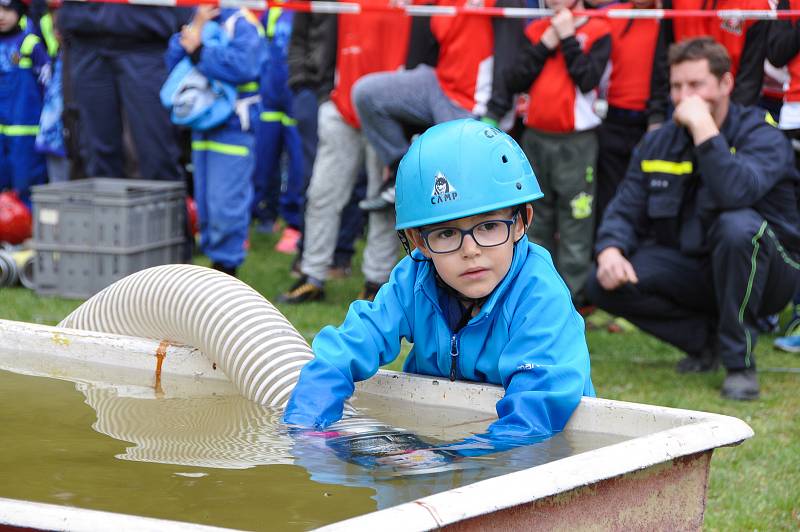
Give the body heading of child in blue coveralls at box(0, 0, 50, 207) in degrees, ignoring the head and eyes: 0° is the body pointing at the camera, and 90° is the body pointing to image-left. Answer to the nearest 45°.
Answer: approximately 0°

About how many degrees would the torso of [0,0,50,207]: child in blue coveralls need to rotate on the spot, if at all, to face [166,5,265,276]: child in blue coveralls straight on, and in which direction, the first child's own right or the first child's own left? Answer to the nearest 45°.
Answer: approximately 45° to the first child's own left

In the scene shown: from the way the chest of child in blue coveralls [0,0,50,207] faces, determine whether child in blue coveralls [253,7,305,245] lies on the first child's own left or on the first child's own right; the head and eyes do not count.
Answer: on the first child's own left

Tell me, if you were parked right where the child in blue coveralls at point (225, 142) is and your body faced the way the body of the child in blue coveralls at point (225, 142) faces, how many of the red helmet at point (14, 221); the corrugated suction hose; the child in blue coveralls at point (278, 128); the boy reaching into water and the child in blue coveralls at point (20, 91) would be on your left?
2

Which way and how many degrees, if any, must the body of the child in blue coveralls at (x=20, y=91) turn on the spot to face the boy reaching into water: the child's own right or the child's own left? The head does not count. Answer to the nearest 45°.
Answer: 0° — they already face them

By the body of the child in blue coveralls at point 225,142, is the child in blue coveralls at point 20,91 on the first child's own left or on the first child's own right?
on the first child's own right

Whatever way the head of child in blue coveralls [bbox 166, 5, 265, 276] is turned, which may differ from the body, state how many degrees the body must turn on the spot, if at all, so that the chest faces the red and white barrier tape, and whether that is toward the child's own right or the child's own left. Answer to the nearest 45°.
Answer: approximately 135° to the child's own left
